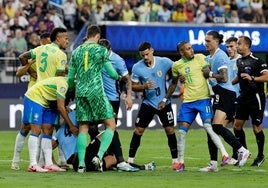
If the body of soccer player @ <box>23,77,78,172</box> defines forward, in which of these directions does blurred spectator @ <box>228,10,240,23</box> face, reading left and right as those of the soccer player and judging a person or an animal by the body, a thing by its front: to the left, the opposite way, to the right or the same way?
to the right

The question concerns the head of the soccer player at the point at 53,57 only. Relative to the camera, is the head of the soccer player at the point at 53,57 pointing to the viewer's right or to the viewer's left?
to the viewer's right

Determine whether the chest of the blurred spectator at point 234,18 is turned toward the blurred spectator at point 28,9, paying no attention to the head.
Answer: no

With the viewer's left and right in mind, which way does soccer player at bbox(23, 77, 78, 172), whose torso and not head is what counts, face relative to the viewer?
facing to the right of the viewer

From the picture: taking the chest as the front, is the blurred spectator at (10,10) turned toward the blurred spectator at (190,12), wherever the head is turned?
no

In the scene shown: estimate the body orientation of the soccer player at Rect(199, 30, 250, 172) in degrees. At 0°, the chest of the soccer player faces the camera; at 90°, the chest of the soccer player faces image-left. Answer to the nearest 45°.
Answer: approximately 90°

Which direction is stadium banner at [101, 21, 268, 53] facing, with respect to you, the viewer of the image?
facing the viewer

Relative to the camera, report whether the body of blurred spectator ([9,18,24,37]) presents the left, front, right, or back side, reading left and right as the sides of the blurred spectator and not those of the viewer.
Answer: front

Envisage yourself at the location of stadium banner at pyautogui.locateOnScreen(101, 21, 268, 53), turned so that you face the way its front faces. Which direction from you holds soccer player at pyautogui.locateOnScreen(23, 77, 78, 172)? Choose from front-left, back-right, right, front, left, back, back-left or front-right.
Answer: front

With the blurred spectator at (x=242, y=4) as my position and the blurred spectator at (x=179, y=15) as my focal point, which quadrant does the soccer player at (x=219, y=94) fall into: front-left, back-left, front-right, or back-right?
front-left

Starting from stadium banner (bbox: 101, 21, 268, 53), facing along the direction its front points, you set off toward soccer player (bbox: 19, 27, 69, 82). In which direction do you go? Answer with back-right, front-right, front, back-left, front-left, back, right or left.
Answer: front

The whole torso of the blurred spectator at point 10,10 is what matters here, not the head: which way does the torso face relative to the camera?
toward the camera

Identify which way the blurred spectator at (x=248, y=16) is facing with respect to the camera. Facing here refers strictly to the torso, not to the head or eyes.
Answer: toward the camera

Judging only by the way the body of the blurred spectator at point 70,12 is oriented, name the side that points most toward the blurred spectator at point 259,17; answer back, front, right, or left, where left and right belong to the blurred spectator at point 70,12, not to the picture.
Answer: left

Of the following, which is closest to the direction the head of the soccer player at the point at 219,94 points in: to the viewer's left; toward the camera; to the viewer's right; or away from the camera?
to the viewer's left

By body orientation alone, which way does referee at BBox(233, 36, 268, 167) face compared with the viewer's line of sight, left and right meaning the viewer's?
facing the viewer and to the left of the viewer

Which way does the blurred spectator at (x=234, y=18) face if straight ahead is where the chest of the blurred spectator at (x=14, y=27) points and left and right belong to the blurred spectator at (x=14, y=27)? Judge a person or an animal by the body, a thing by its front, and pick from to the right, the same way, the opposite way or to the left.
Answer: the same way
